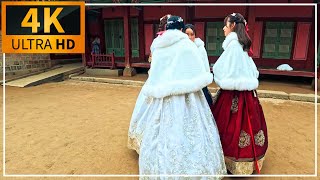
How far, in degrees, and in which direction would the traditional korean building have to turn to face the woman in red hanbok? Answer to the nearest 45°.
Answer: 0° — it already faces them

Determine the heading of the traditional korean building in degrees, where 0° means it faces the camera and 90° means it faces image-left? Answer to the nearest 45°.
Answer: approximately 0°
